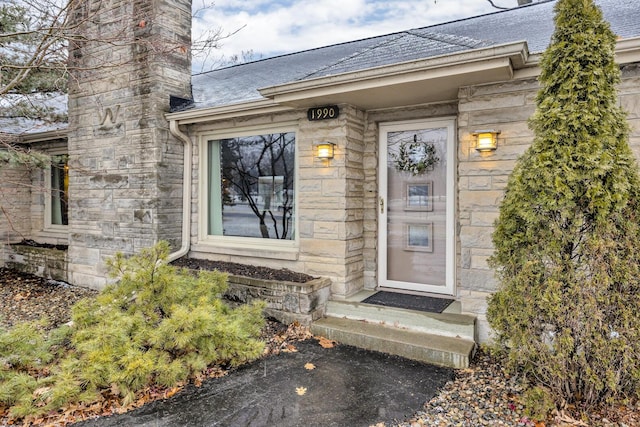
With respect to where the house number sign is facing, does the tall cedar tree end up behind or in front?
in front

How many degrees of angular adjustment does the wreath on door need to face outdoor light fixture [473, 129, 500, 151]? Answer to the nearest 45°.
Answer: approximately 45° to its left

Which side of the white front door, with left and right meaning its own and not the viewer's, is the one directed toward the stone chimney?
right

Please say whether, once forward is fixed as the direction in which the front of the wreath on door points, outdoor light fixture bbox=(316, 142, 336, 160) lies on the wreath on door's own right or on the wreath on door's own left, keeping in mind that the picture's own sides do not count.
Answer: on the wreath on door's own right

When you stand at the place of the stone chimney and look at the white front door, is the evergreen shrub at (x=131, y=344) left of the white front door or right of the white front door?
right

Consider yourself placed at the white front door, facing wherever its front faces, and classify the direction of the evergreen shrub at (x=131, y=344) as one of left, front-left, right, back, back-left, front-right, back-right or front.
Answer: front-right

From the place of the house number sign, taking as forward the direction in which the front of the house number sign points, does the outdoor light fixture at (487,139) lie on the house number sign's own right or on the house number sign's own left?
on the house number sign's own left

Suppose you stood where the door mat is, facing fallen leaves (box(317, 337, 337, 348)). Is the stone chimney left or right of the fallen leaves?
right

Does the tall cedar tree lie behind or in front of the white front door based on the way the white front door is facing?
in front

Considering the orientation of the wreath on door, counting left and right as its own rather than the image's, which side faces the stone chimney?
right
